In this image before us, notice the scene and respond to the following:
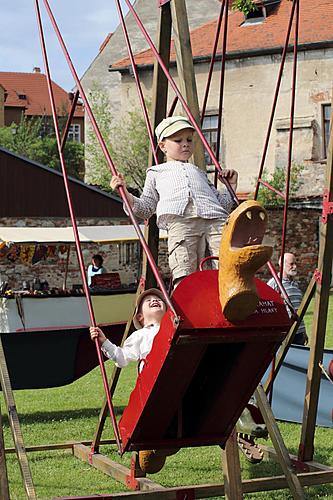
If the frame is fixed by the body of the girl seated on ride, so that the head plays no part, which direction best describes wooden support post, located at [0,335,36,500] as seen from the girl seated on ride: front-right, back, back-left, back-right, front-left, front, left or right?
right

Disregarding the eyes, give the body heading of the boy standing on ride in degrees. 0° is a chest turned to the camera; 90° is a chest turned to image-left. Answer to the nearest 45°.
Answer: approximately 315°

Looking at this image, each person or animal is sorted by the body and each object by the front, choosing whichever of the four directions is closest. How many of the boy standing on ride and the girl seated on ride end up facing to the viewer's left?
0

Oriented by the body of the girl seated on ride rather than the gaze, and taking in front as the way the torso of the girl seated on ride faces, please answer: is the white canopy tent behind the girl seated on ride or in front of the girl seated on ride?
behind
